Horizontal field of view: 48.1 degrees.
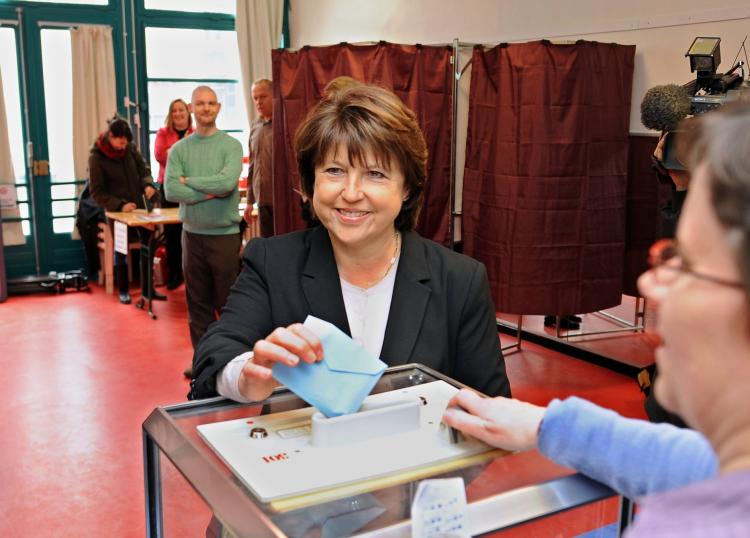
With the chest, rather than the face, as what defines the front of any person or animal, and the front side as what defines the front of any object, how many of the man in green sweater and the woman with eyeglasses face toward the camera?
1

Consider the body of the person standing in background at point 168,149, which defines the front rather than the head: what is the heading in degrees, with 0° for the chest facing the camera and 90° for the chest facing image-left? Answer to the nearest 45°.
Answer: approximately 0°

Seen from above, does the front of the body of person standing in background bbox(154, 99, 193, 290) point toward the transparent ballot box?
yes

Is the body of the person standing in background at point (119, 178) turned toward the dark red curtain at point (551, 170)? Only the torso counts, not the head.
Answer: yes

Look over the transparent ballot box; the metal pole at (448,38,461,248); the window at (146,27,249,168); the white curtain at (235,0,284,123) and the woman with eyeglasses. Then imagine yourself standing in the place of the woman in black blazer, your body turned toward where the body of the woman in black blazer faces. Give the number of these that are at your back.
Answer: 3

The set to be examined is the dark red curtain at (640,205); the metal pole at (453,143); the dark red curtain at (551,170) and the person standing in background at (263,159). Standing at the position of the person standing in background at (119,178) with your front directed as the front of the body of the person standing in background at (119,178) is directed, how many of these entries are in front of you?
4

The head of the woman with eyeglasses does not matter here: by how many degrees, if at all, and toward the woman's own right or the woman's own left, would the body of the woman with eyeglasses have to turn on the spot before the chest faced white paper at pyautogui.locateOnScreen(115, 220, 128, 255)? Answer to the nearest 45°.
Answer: approximately 45° to the woman's own right

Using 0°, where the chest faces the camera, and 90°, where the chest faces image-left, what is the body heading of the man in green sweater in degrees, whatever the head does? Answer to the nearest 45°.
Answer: approximately 0°

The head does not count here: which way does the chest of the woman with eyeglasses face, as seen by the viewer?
to the viewer's left
